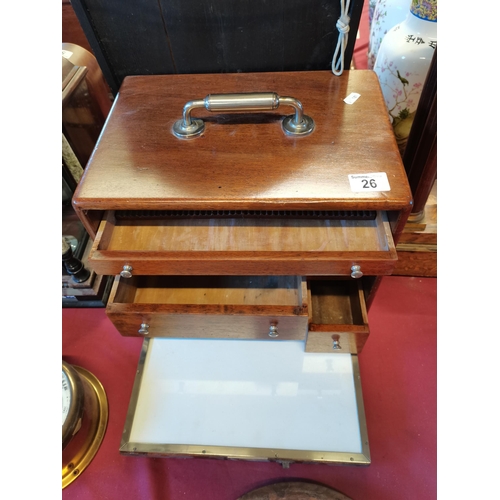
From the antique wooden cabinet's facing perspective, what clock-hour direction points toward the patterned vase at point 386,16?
The patterned vase is roughly at 7 o'clock from the antique wooden cabinet.

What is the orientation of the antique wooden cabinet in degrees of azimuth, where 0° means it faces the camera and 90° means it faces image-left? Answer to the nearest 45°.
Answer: approximately 0°
